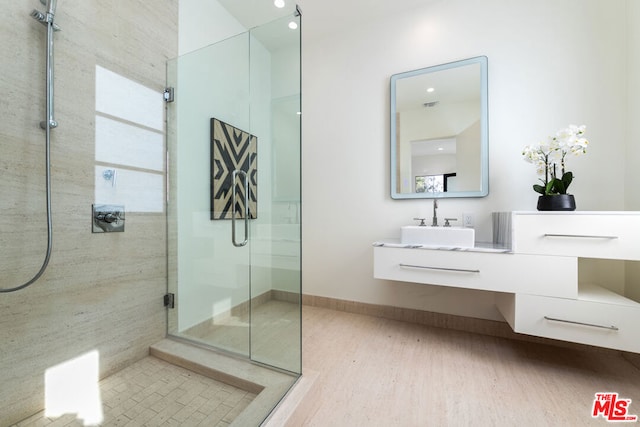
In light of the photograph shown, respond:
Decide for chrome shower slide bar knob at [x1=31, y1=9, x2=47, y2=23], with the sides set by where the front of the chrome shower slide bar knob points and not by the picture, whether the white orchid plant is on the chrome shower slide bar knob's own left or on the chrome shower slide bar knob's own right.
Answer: on the chrome shower slide bar knob's own left

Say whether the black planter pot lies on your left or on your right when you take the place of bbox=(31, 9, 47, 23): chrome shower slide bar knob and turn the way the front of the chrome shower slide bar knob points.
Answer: on your left

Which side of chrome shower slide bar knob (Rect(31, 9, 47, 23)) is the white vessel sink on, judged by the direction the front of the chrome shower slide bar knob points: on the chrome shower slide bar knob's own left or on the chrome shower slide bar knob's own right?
on the chrome shower slide bar knob's own left
